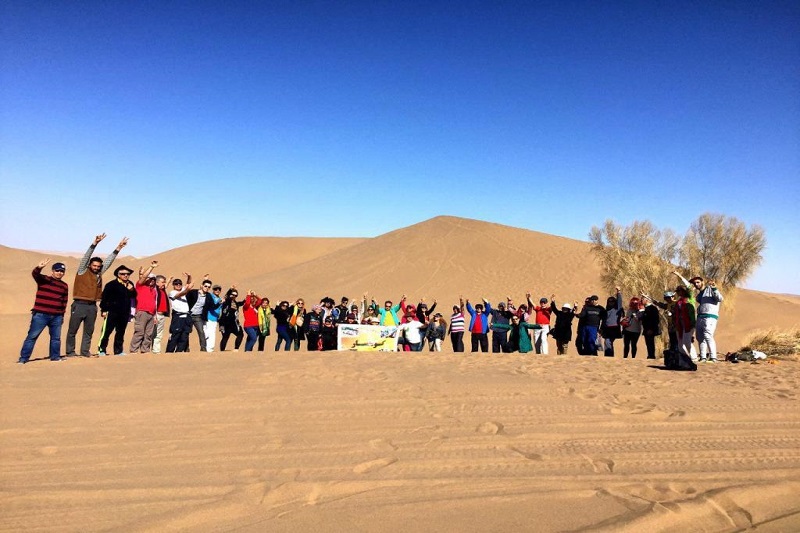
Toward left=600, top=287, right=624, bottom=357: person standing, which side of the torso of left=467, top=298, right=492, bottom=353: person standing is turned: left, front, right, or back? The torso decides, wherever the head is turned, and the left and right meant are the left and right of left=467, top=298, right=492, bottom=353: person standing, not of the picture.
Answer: left

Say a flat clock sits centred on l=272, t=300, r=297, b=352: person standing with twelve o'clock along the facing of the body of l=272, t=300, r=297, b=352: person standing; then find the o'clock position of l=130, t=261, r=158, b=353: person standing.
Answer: l=130, t=261, r=158, b=353: person standing is roughly at 2 o'clock from l=272, t=300, r=297, b=352: person standing.

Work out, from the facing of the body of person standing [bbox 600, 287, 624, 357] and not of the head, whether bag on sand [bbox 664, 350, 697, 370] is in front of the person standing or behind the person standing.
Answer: in front

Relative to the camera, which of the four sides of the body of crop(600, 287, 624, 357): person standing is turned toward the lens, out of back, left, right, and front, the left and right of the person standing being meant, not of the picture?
front

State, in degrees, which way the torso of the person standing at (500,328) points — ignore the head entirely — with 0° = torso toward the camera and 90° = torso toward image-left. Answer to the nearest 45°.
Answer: approximately 0°

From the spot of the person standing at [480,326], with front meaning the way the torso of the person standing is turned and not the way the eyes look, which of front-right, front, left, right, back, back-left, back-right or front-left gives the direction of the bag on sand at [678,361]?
front-left

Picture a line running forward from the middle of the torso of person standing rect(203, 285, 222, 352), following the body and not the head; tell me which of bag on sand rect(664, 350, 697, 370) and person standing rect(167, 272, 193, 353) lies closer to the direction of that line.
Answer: the bag on sand

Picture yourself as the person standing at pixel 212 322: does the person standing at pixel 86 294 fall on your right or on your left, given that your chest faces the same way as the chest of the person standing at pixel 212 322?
on your right

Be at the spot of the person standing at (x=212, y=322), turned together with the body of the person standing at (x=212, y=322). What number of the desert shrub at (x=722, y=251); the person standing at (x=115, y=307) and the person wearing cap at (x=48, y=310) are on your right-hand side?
2

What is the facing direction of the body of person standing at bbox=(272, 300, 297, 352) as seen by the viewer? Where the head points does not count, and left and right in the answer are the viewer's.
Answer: facing the viewer

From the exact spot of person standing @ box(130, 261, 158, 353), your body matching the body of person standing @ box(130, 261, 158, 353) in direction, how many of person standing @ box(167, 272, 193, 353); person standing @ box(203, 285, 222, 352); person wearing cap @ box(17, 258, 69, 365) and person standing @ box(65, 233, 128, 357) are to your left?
2

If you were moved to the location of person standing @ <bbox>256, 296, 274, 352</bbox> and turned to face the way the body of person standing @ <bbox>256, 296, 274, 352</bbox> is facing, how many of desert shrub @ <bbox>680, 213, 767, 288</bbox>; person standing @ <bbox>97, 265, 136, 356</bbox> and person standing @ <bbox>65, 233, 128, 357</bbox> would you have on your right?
2

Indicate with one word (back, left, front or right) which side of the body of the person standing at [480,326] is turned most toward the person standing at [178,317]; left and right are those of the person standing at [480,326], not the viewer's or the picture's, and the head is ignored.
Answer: right

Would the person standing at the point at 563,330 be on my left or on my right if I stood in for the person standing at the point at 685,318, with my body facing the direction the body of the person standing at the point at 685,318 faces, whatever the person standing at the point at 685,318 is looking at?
on my right

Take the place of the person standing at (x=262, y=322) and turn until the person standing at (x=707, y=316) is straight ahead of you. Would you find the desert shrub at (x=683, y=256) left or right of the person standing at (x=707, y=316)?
left
